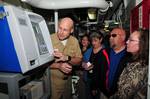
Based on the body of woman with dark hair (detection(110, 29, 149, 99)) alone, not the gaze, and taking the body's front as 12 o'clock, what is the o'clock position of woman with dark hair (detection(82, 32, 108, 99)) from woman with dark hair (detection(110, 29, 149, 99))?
woman with dark hair (detection(82, 32, 108, 99)) is roughly at 2 o'clock from woman with dark hair (detection(110, 29, 149, 99)).

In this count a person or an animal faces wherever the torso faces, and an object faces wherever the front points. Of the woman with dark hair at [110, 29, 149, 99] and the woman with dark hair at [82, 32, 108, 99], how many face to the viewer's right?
0

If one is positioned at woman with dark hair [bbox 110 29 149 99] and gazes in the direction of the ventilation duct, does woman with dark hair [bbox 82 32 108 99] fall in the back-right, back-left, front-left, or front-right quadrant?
front-right

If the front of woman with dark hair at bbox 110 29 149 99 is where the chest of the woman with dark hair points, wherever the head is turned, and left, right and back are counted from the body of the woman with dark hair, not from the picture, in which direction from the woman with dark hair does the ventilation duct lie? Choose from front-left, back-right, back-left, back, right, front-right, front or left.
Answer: front-right

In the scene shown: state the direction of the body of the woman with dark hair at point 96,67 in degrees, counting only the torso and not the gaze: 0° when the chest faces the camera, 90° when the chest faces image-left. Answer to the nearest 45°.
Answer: approximately 45°

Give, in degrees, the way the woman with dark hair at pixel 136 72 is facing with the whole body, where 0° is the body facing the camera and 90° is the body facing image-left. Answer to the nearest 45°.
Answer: approximately 90°
